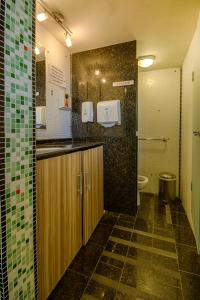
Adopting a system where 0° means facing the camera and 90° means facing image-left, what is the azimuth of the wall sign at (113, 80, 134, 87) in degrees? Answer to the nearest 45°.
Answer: approximately 0°

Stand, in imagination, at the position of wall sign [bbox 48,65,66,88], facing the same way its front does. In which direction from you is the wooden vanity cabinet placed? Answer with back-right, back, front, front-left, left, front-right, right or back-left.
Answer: front-right

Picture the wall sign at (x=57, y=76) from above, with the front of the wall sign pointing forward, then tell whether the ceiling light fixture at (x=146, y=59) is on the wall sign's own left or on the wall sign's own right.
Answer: on the wall sign's own left

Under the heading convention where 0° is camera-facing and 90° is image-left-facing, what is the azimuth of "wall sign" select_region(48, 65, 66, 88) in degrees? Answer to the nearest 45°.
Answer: approximately 315°

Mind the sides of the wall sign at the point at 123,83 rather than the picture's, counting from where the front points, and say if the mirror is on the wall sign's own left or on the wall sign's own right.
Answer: on the wall sign's own right

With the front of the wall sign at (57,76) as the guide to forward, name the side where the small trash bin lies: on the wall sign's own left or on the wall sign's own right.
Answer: on the wall sign's own left

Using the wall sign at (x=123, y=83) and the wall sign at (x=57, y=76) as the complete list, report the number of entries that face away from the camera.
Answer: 0
